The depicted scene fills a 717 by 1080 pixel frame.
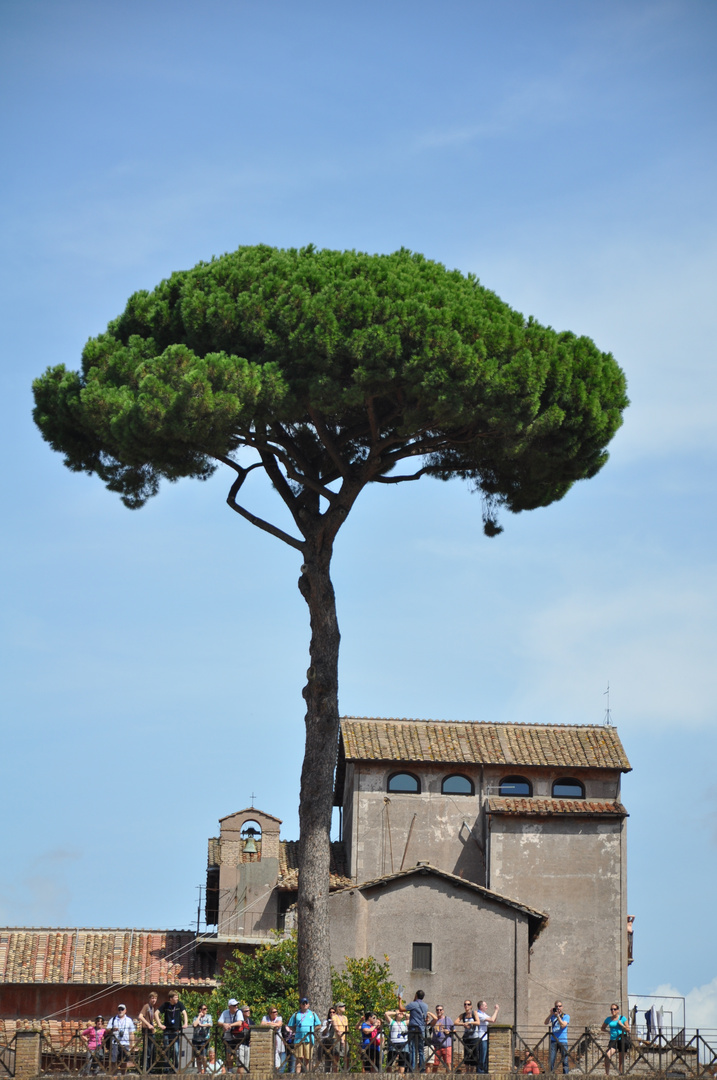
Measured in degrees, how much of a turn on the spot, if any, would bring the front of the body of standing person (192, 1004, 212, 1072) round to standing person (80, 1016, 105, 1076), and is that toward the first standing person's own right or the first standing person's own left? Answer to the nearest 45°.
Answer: approximately 90° to the first standing person's own right

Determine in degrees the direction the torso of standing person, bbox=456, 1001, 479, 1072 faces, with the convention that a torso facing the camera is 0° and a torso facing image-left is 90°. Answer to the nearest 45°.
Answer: approximately 0°

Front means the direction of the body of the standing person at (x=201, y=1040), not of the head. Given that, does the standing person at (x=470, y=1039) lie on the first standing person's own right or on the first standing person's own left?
on the first standing person's own left

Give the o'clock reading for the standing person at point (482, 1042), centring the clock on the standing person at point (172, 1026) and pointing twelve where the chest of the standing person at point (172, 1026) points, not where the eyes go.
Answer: the standing person at point (482, 1042) is roughly at 9 o'clock from the standing person at point (172, 1026).

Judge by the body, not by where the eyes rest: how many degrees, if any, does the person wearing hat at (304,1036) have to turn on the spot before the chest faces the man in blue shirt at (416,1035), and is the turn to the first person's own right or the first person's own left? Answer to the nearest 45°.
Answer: approximately 90° to the first person's own left

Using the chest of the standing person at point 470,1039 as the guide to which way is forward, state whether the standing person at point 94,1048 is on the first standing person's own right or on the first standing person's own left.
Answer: on the first standing person's own right

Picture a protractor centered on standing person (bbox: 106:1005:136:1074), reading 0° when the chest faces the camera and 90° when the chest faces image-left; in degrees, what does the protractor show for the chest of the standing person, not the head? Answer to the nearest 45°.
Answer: approximately 0°

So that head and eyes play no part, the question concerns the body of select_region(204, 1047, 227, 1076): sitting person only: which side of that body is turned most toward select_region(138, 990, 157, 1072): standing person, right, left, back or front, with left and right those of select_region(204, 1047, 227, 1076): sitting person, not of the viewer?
right
